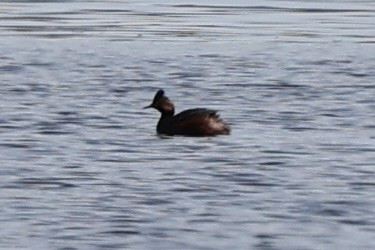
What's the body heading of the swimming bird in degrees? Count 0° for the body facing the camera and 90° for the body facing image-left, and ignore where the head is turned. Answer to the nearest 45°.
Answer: approximately 90°
